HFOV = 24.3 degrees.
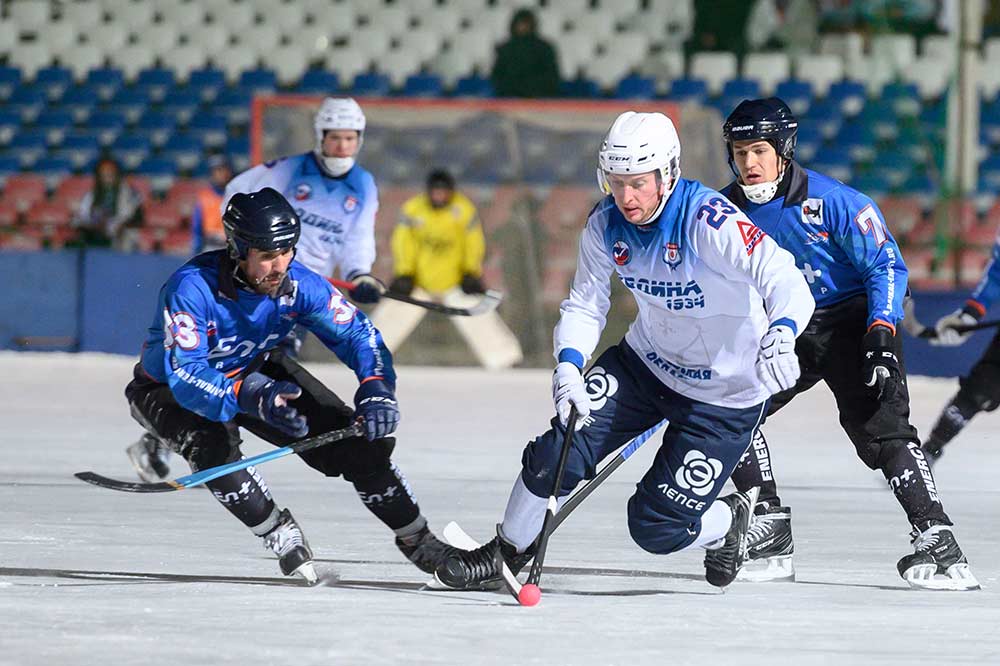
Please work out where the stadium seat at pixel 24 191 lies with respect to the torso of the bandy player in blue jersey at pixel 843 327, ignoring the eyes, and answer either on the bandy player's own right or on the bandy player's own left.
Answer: on the bandy player's own right

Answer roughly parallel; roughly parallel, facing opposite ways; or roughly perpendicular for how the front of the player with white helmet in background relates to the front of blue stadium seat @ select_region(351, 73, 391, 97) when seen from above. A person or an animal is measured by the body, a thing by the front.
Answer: roughly parallel

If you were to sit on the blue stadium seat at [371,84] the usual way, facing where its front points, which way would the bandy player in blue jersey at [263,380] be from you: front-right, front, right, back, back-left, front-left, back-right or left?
front

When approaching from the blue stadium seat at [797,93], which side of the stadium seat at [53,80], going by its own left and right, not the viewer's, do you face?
left

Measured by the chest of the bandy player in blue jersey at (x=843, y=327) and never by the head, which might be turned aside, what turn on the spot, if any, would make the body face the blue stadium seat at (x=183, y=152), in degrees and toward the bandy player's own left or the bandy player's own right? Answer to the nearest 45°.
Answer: approximately 90° to the bandy player's own right

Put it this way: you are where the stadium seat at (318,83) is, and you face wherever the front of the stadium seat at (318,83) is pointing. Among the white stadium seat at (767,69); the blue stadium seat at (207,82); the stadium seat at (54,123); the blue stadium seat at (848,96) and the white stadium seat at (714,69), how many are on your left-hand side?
3

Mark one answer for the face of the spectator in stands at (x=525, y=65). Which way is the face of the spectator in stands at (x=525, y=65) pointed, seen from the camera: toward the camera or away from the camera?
toward the camera

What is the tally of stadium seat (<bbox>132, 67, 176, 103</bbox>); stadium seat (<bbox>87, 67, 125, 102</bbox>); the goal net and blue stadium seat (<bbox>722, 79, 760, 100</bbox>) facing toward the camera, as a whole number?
4

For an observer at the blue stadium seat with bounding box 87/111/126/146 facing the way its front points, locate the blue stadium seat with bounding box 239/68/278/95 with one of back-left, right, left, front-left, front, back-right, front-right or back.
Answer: left

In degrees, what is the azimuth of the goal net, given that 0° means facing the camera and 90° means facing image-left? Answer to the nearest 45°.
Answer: approximately 0°

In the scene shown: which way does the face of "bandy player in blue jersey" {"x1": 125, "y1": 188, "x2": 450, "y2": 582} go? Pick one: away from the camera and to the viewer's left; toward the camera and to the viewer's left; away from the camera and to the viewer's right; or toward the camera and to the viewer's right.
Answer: toward the camera and to the viewer's right

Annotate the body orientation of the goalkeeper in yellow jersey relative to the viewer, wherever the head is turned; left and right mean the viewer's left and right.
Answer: facing the viewer

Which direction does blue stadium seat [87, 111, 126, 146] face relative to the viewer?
toward the camera

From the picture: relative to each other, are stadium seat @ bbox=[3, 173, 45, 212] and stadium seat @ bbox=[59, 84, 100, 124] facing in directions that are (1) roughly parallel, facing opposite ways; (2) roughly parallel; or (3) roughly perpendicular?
roughly parallel

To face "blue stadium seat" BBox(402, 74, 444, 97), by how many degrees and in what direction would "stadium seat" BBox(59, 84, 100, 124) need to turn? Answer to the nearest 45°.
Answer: approximately 45° to its left

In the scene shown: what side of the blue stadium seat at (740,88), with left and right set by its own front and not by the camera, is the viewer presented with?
front

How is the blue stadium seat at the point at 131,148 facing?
toward the camera
